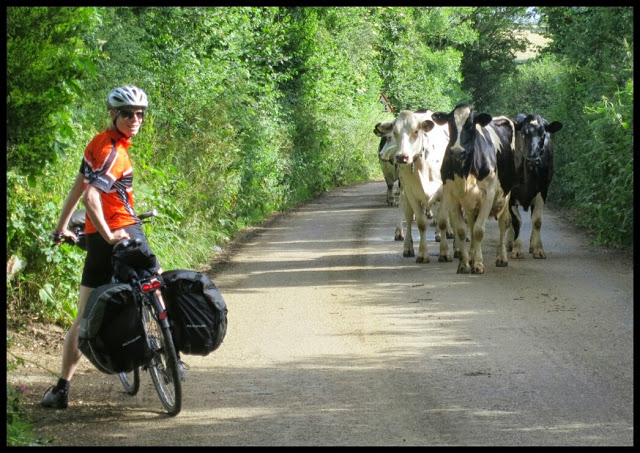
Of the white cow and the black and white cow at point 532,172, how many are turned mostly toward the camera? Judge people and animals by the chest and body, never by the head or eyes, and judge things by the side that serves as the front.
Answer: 2

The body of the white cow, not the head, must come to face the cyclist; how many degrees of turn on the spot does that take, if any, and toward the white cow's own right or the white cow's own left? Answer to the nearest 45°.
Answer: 0° — it already faces them

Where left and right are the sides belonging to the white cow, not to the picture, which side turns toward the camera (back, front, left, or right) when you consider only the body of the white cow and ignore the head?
front

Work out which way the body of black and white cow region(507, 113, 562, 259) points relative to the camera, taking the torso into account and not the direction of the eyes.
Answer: toward the camera

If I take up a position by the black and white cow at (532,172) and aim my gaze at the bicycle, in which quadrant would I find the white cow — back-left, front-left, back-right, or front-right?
front-right

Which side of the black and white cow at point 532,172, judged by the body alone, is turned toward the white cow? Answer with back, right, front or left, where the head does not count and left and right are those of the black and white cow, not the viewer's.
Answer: right

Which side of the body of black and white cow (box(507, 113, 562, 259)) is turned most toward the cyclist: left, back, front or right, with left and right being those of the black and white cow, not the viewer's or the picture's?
front

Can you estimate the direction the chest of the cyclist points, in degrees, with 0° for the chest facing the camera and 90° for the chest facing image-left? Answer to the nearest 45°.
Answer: approximately 315°

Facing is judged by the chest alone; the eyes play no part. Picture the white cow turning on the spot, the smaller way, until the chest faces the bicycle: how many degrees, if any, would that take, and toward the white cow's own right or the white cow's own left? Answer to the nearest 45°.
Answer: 0° — it already faces it

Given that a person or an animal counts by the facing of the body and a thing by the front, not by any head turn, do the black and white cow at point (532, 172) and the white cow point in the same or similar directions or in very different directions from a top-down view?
same or similar directions

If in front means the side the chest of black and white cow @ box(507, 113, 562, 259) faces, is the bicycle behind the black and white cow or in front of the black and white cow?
in front

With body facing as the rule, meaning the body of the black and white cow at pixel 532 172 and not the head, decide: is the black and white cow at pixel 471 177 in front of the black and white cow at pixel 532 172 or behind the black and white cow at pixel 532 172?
in front
